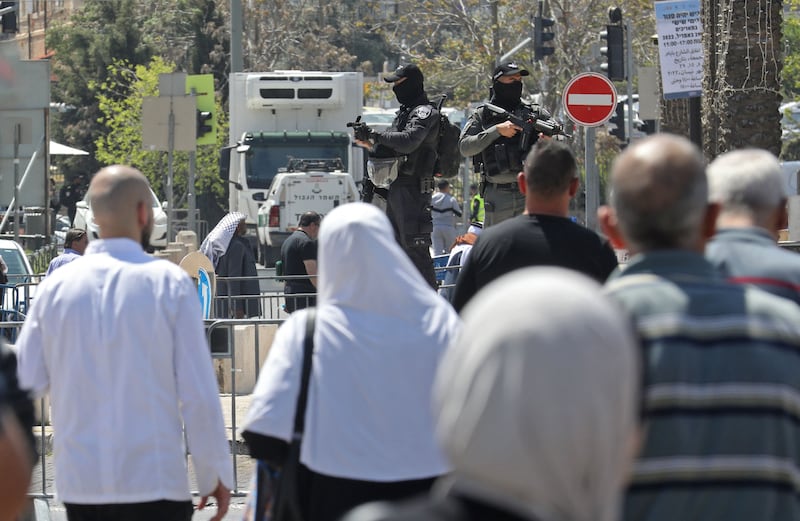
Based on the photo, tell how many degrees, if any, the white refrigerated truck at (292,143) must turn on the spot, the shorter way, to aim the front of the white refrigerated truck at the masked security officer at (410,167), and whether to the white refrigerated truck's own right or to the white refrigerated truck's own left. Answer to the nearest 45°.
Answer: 0° — it already faces them

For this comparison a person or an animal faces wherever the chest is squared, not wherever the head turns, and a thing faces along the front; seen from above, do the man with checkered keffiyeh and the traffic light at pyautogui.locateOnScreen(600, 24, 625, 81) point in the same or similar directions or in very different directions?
very different directions

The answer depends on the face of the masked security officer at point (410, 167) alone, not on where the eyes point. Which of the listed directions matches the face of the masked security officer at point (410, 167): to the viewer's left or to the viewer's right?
to the viewer's left

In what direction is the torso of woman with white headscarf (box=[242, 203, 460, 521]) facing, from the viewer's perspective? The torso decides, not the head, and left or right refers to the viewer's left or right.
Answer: facing away from the viewer

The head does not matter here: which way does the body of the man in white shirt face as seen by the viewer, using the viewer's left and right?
facing away from the viewer

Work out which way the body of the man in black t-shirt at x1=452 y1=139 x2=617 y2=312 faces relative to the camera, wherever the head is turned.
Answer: away from the camera

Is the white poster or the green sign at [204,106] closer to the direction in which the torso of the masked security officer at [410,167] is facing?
the green sign

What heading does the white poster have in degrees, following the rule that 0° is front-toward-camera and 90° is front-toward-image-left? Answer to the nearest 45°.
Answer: approximately 0°

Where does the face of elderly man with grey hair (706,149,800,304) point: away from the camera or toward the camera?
away from the camera

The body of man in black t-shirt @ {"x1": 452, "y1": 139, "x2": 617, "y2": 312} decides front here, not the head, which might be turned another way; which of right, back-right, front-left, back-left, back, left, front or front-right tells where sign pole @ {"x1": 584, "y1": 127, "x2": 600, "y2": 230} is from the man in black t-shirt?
front

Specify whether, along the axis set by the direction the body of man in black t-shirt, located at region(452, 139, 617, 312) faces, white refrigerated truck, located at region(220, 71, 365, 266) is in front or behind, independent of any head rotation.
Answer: in front

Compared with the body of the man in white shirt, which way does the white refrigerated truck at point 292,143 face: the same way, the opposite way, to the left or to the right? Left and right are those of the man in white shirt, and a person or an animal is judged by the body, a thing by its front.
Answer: the opposite way

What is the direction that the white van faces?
away from the camera

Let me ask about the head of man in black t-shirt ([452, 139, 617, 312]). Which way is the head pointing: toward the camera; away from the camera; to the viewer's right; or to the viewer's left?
away from the camera
